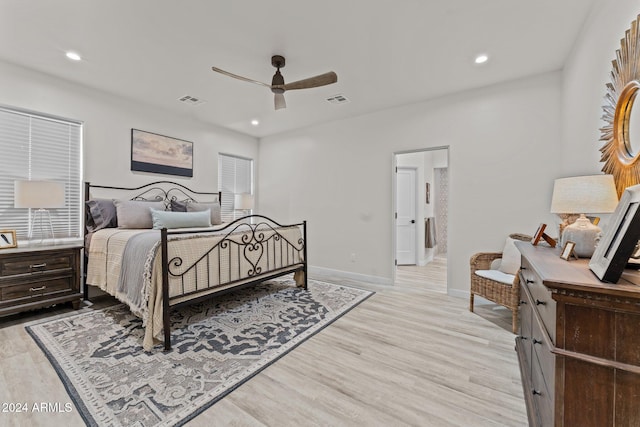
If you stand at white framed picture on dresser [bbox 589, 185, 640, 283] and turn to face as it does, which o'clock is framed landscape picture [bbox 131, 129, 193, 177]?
framed landscape picture [bbox 131, 129, 193, 177] is roughly at 12 o'clock from white framed picture on dresser [bbox 589, 185, 640, 283].

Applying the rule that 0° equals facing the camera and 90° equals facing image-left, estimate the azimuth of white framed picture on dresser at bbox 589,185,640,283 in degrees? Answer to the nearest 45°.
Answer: approximately 90°

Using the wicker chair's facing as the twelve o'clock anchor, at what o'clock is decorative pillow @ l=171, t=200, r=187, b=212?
The decorative pillow is roughly at 1 o'clock from the wicker chair.

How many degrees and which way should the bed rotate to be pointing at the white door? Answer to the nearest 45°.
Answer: approximately 45° to its left

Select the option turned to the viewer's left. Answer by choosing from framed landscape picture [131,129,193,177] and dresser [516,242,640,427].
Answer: the dresser

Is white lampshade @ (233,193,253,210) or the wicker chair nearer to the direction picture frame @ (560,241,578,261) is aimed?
the white lampshade

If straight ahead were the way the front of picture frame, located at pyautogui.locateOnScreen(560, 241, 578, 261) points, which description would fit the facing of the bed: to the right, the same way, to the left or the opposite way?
the opposite way
